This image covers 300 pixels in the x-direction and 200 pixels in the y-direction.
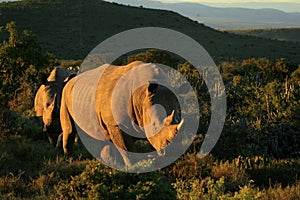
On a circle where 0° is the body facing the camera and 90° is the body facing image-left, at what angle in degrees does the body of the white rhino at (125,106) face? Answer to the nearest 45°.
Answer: approximately 315°

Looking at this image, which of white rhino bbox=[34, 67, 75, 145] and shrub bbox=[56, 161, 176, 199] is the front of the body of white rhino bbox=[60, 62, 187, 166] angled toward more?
the shrub

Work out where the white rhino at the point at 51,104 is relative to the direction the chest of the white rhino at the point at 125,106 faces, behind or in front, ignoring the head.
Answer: behind

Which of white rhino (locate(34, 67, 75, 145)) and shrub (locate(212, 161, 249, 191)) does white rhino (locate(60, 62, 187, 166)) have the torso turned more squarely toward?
the shrub
